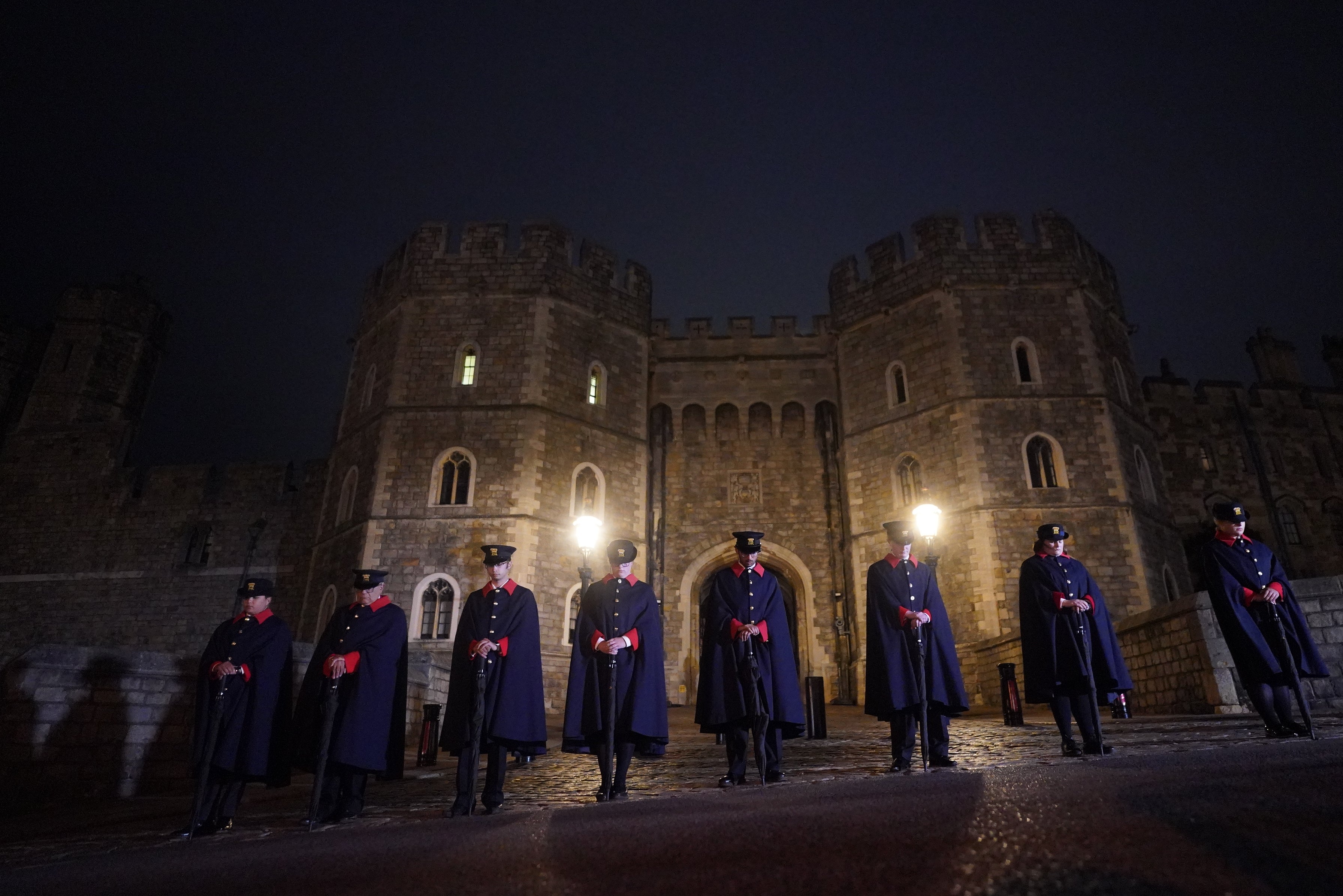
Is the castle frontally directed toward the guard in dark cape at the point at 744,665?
yes

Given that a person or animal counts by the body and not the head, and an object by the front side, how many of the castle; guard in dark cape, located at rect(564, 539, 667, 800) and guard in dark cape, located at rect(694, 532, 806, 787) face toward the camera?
3

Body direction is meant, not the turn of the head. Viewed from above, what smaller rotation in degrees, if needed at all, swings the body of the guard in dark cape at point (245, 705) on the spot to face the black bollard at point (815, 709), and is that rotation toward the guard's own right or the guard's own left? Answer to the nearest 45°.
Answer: approximately 135° to the guard's own left

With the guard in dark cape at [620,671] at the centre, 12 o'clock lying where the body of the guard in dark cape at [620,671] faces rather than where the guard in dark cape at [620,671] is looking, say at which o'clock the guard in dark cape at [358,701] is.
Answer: the guard in dark cape at [358,701] is roughly at 3 o'clock from the guard in dark cape at [620,671].

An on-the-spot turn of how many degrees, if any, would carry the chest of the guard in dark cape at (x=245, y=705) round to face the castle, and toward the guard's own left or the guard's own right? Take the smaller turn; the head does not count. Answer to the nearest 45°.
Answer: approximately 180°

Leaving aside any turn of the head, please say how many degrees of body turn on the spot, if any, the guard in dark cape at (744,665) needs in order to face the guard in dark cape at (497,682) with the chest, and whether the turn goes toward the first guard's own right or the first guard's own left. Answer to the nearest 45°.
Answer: approximately 90° to the first guard's own right

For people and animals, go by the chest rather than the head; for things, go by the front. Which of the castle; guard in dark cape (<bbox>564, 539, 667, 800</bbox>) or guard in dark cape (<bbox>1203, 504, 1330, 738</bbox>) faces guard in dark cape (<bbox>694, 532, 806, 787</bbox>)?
the castle

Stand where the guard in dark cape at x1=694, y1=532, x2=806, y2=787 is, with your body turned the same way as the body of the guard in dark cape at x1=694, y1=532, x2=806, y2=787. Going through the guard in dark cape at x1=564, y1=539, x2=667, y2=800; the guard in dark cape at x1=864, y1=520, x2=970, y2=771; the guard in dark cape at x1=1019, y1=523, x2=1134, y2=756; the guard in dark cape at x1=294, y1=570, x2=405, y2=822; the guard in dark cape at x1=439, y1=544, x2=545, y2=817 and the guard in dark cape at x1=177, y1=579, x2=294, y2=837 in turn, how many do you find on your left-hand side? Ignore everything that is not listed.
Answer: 2

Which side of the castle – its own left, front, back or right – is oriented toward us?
front
